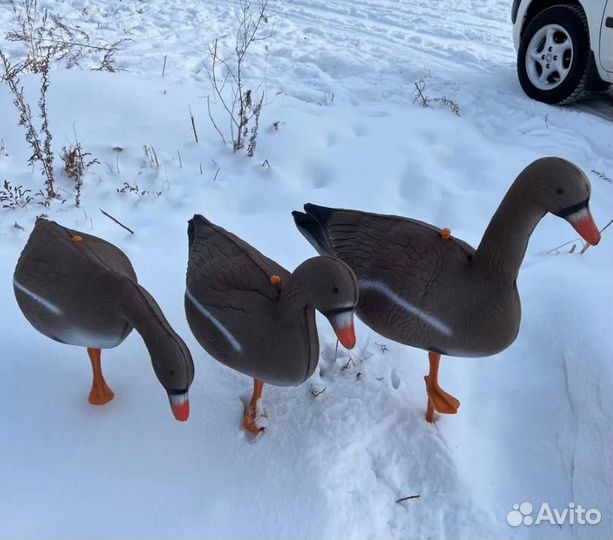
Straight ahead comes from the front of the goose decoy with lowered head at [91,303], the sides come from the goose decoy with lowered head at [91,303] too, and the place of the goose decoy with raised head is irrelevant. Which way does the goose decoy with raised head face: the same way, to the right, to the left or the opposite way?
the same way

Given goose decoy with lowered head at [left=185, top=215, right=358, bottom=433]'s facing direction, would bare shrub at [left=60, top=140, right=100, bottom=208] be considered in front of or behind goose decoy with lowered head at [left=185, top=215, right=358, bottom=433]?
behind

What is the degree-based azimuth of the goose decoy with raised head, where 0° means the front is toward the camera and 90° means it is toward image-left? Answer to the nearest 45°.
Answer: approximately 270°

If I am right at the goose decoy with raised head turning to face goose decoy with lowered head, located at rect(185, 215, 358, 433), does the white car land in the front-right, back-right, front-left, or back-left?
back-right

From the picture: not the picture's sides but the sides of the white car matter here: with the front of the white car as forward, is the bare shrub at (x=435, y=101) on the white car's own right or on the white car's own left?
on the white car's own left

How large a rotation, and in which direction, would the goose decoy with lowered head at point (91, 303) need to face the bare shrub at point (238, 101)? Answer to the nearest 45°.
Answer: approximately 135° to its left

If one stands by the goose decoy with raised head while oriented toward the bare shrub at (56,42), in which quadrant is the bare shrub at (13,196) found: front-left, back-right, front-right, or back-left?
front-left

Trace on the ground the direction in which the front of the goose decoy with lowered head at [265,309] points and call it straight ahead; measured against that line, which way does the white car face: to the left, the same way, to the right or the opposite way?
the opposite way

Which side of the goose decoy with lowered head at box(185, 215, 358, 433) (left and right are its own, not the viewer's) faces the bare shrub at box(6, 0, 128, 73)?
back

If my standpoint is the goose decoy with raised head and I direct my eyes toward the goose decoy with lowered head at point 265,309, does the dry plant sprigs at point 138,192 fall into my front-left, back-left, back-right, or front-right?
front-right

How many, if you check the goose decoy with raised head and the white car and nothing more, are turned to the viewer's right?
1

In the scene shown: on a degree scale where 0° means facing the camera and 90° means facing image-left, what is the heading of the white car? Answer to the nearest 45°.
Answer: approximately 135°

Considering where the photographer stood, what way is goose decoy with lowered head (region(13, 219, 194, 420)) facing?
facing the viewer and to the right of the viewer

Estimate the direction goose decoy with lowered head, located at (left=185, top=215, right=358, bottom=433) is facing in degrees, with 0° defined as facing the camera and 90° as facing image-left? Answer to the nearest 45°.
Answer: approximately 315°
